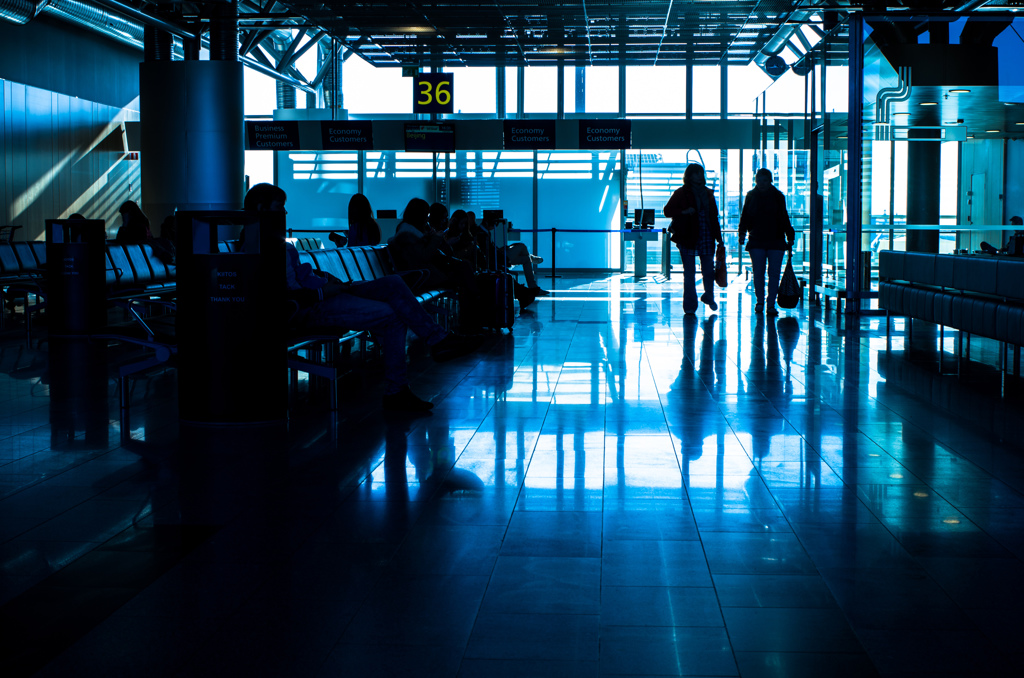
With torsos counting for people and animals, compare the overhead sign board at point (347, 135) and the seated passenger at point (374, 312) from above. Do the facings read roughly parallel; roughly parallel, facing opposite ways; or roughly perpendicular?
roughly perpendicular

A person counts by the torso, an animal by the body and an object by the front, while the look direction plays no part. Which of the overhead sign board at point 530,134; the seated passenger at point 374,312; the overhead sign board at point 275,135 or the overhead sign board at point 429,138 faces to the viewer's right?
the seated passenger

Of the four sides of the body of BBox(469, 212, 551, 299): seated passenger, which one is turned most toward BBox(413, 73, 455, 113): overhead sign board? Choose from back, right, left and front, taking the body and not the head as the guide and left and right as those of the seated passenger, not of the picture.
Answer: left

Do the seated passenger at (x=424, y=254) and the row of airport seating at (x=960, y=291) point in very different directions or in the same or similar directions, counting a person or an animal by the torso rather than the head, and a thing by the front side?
very different directions

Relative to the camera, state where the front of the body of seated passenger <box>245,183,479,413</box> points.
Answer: to the viewer's right

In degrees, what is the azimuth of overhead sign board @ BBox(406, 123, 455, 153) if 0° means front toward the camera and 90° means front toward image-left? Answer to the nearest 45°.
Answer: approximately 0°

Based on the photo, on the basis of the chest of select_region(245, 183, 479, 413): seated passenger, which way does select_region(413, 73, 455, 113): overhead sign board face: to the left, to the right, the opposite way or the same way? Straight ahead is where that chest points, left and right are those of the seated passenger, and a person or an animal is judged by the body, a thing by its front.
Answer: to the right

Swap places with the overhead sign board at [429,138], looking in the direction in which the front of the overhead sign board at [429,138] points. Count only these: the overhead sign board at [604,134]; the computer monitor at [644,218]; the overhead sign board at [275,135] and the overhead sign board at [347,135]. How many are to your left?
2

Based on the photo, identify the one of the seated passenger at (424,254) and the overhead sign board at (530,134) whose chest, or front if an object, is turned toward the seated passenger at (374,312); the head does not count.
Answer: the overhead sign board
